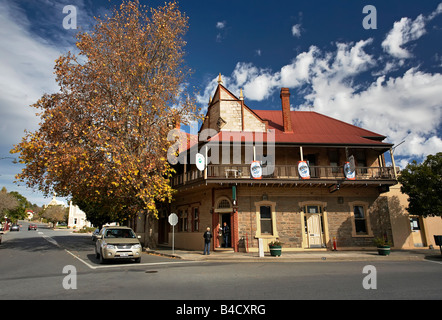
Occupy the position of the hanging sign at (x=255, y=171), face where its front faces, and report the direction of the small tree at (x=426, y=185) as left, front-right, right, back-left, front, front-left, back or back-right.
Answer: left

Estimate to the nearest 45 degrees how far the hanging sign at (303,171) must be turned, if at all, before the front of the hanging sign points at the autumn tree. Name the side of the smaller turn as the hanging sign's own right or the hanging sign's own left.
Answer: approximately 90° to the hanging sign's own right

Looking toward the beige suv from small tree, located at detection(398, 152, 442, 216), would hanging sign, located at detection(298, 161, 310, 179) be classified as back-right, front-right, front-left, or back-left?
front-right

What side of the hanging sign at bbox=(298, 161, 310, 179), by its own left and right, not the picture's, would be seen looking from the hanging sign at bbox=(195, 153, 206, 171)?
right

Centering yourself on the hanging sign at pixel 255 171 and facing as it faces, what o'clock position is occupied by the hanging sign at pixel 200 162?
the hanging sign at pixel 200 162 is roughly at 3 o'clock from the hanging sign at pixel 255 171.

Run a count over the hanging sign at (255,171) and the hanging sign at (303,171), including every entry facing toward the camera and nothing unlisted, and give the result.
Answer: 2

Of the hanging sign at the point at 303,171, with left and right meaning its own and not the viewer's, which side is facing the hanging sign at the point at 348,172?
left

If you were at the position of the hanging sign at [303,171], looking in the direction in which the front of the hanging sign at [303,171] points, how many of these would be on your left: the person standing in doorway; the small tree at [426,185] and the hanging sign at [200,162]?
1

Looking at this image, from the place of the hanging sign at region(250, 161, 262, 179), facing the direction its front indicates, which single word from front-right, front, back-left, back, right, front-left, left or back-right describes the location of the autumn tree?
right

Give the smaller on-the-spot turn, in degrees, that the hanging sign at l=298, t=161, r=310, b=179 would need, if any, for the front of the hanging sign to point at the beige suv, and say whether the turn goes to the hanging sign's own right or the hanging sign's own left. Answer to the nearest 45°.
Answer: approximately 45° to the hanging sign's own right

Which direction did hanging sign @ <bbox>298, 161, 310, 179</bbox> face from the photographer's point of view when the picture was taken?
facing the viewer

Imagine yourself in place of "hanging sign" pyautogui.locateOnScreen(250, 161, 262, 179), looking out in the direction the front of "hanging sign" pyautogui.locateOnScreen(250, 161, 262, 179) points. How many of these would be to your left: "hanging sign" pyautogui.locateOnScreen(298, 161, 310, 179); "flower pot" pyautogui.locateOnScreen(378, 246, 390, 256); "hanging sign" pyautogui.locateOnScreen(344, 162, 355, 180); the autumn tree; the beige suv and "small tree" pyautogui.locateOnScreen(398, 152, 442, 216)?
4

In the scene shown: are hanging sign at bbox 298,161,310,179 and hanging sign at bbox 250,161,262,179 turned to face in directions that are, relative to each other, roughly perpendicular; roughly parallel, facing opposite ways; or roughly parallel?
roughly parallel

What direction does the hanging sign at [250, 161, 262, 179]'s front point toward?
toward the camera

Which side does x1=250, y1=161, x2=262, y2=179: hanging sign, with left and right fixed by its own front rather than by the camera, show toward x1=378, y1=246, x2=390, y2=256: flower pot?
left
